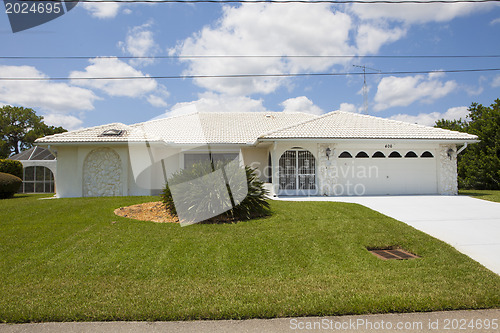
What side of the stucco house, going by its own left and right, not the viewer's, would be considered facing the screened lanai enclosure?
right

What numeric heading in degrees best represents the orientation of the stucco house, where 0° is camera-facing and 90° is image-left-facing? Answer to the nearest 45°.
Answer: approximately 0°

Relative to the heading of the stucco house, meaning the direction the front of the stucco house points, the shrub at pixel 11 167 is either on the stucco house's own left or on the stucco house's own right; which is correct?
on the stucco house's own right

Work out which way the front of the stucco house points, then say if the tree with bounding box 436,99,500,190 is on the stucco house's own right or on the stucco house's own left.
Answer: on the stucco house's own left

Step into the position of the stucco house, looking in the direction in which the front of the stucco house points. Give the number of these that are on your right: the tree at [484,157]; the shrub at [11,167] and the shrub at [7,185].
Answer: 2

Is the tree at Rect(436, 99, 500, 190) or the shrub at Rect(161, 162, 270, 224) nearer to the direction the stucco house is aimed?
the shrub

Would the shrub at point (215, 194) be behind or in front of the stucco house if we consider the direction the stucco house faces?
in front

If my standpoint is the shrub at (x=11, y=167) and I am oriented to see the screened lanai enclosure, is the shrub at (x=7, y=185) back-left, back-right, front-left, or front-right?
back-right

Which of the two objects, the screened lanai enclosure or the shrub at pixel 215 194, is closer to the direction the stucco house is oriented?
the shrub
